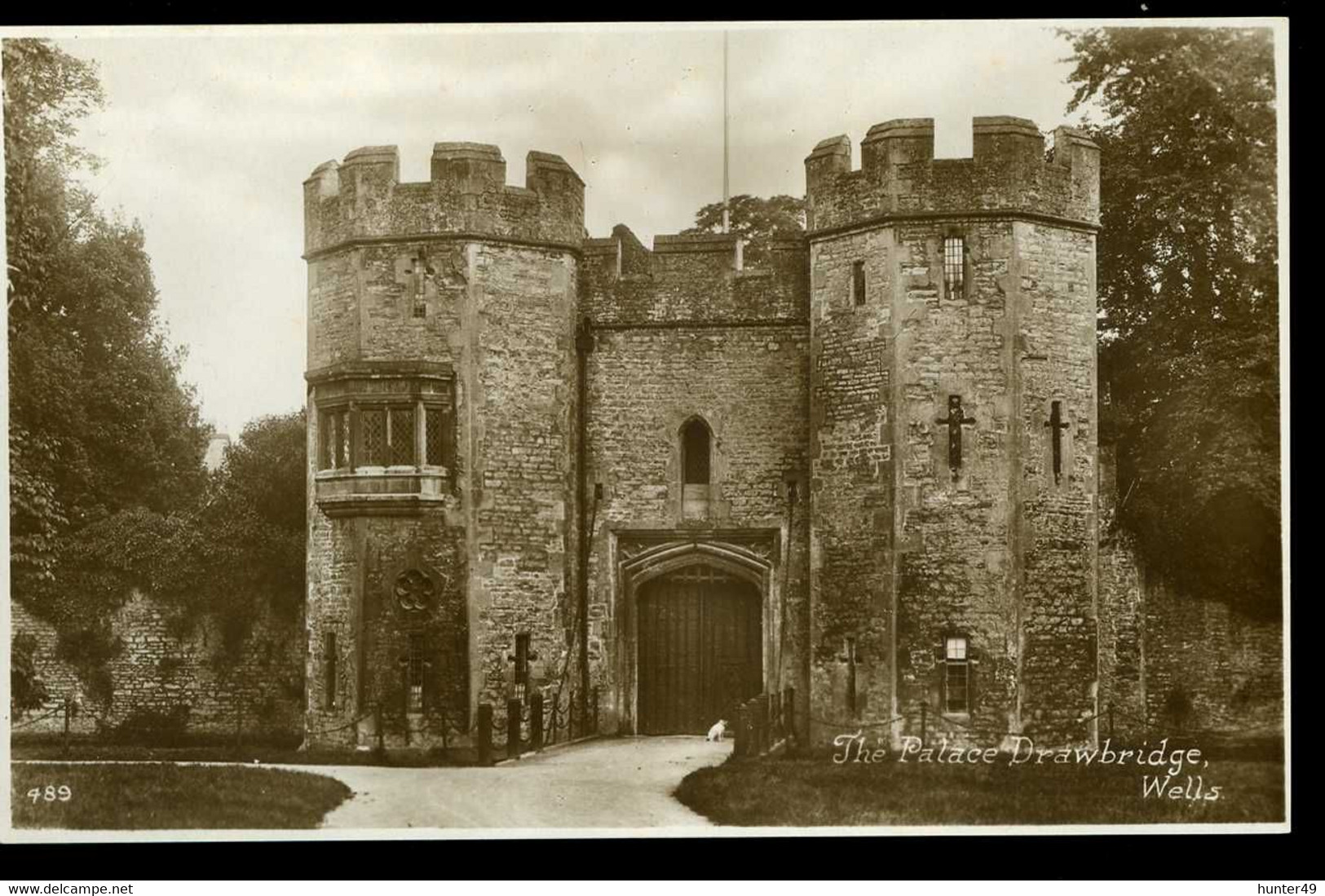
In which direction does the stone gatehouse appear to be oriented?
toward the camera

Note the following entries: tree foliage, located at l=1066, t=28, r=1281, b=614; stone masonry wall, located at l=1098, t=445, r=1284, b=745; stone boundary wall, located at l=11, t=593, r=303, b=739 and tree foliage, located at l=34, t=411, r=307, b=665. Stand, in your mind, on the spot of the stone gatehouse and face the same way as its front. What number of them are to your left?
2

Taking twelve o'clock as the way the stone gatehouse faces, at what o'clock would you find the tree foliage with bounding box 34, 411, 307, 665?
The tree foliage is roughly at 4 o'clock from the stone gatehouse.
